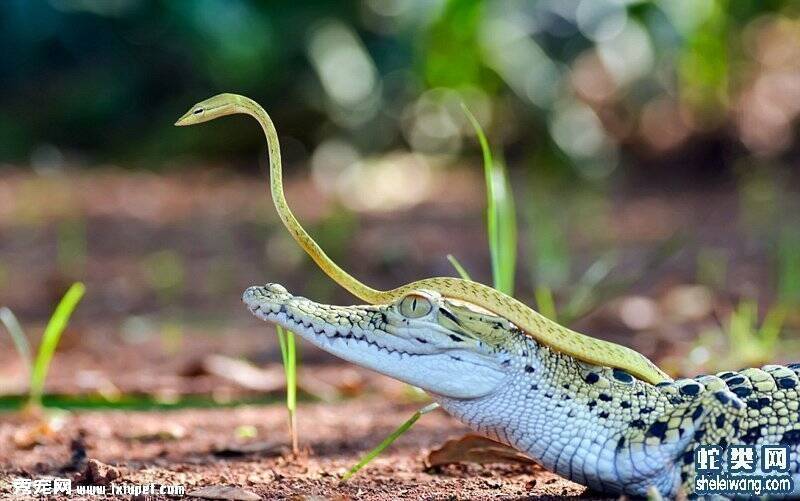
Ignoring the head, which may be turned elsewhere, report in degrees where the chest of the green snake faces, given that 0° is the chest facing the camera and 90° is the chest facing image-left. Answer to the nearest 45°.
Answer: approximately 90°

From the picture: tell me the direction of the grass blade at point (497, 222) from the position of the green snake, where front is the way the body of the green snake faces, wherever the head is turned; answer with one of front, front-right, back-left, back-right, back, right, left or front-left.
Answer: right

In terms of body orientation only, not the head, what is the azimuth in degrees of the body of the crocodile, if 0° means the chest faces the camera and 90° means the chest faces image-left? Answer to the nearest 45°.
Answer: approximately 90°

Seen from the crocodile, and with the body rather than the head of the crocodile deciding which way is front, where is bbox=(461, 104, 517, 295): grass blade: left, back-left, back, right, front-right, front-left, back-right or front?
right

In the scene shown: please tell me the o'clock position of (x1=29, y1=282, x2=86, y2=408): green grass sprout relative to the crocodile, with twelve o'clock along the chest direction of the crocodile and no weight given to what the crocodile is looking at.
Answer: The green grass sprout is roughly at 1 o'clock from the crocodile.

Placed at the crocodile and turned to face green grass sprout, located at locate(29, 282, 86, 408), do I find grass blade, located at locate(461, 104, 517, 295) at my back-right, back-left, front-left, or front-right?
front-right

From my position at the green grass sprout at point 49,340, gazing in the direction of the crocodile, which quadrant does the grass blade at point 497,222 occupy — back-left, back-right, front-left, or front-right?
front-left

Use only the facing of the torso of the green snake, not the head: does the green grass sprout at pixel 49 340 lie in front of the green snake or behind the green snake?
in front
